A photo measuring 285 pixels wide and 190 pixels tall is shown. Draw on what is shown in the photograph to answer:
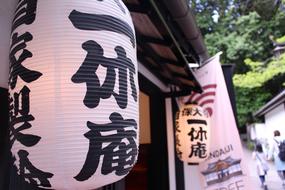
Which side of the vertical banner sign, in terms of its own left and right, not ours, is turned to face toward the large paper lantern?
front

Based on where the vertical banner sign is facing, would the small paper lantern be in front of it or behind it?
in front

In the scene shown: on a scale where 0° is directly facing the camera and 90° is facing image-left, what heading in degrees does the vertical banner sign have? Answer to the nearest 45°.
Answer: approximately 0°
